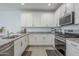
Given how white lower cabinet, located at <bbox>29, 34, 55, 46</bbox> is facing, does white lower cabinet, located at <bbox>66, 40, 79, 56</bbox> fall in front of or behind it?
in front

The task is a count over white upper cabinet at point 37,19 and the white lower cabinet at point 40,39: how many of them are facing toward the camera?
2

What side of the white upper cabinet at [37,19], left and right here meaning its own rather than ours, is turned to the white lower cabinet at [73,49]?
front

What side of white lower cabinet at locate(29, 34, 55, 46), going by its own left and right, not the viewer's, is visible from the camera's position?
front

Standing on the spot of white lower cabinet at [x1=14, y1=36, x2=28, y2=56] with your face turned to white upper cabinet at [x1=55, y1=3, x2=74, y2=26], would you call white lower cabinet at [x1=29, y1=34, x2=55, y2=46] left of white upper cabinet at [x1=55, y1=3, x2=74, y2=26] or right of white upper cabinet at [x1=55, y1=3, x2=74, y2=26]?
left

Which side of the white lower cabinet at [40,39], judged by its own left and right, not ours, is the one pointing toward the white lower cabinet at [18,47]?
front
